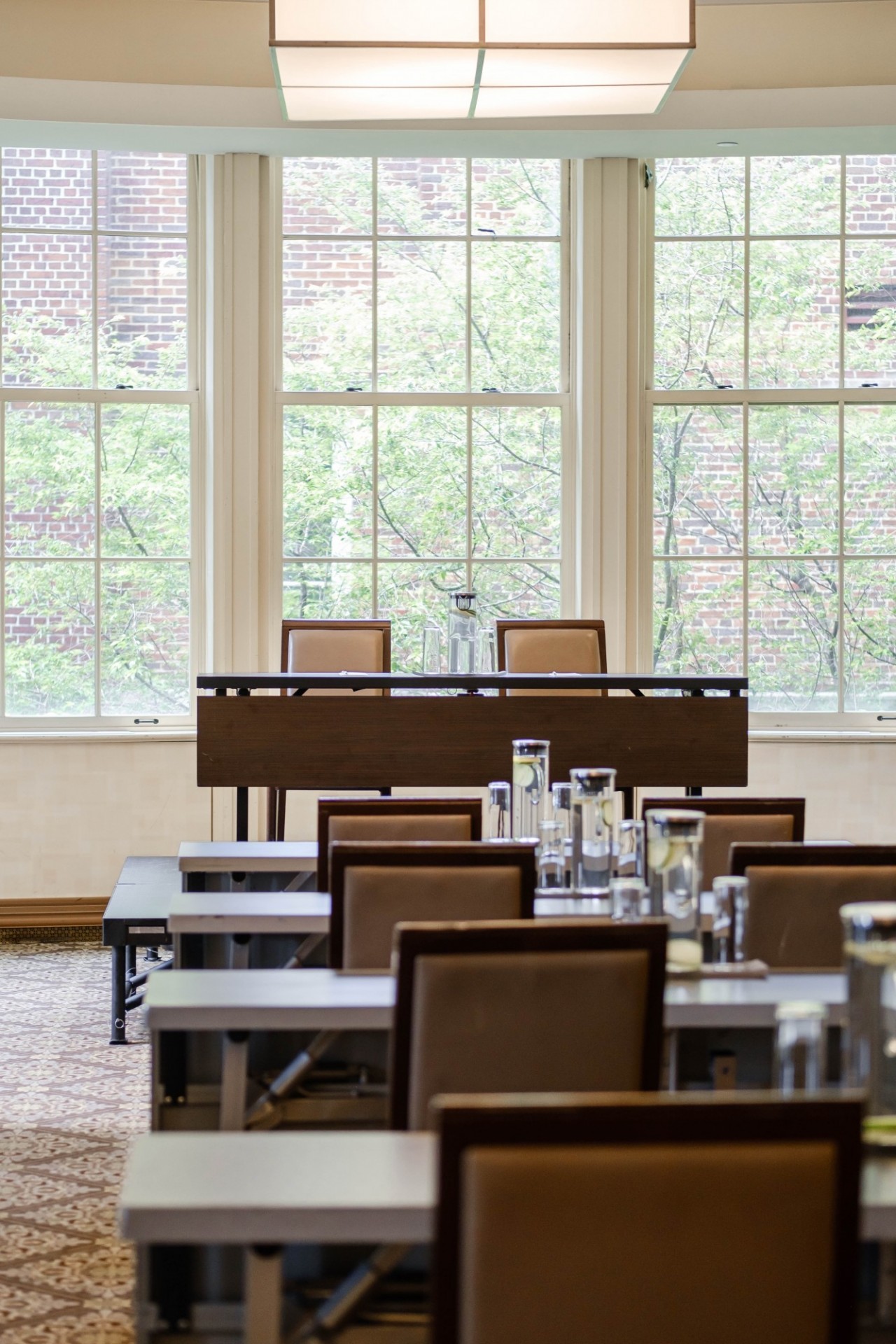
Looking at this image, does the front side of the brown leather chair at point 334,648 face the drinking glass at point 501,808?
yes

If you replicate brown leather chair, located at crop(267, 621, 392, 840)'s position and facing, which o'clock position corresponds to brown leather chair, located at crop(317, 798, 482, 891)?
brown leather chair, located at crop(317, 798, 482, 891) is roughly at 12 o'clock from brown leather chair, located at crop(267, 621, 392, 840).

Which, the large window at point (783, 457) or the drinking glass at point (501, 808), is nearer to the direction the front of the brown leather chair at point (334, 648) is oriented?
the drinking glass

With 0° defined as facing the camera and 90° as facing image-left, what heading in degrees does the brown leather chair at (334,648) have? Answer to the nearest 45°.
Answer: approximately 0°

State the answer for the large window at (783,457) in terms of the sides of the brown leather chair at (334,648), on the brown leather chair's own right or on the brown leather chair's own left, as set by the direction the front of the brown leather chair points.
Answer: on the brown leather chair's own left

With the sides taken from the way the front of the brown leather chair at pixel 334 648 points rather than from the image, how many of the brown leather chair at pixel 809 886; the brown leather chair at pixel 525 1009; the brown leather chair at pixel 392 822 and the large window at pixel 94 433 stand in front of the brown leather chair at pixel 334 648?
3
